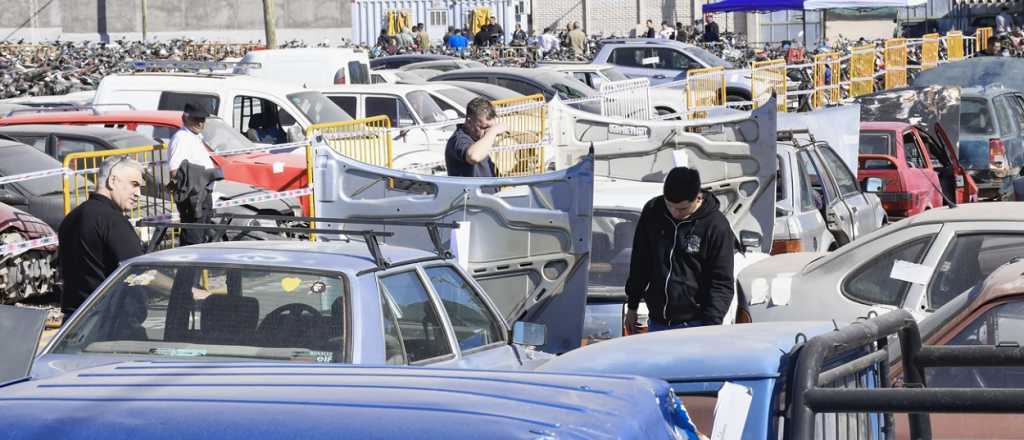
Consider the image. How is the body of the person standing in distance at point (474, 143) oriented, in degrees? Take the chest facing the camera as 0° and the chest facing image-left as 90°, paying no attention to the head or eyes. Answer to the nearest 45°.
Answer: approximately 315°

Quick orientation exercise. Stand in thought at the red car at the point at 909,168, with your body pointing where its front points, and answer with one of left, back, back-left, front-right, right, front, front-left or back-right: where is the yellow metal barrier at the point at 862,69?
front-left

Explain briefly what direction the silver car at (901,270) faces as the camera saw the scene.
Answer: facing to the right of the viewer

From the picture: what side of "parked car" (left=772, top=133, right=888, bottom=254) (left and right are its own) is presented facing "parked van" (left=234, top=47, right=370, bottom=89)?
left

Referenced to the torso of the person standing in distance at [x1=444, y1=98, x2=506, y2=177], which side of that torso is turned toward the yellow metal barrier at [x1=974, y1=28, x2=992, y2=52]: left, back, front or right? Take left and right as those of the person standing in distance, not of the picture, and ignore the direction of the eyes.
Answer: left

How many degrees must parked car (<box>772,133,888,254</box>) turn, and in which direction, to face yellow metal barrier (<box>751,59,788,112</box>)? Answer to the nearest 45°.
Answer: approximately 45° to its left

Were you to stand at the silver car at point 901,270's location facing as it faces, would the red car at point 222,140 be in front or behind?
behind

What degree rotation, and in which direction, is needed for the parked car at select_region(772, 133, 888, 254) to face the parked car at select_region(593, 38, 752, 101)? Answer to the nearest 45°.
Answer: approximately 45° to its left

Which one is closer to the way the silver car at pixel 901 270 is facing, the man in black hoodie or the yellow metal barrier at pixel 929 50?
the yellow metal barrier

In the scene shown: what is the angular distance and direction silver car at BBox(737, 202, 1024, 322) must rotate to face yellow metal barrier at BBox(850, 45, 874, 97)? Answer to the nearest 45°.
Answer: approximately 90° to its left

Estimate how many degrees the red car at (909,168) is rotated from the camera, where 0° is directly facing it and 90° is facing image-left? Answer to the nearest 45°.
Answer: approximately 225°

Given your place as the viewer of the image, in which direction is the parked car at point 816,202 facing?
facing away from the viewer and to the right of the viewer

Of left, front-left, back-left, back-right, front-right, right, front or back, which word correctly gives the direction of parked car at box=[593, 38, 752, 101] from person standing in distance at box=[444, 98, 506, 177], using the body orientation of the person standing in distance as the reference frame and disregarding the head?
back-left
